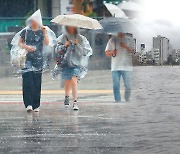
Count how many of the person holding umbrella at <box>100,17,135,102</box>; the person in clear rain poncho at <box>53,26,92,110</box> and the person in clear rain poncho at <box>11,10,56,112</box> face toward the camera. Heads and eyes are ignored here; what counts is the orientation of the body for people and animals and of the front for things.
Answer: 3

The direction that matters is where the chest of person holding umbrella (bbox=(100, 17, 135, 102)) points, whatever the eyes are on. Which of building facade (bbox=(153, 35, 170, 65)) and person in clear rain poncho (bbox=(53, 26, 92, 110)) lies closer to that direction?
the person in clear rain poncho

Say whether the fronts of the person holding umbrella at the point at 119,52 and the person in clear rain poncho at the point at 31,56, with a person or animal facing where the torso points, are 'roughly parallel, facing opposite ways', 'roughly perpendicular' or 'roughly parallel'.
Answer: roughly parallel

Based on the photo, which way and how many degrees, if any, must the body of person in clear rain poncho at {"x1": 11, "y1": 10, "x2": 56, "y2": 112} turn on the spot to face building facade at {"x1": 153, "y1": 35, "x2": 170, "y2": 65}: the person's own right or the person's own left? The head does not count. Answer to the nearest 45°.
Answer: approximately 135° to the person's own left

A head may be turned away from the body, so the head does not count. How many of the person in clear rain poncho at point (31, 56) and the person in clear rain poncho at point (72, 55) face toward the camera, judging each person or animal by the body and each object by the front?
2

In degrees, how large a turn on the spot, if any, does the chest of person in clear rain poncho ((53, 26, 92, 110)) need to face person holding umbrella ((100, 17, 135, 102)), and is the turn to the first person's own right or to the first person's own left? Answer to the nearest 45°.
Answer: approximately 135° to the first person's own left

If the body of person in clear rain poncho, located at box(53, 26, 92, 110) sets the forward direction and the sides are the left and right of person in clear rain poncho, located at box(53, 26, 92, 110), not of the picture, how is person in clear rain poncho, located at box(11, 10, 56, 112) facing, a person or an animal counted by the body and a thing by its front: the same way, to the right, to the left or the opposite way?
the same way

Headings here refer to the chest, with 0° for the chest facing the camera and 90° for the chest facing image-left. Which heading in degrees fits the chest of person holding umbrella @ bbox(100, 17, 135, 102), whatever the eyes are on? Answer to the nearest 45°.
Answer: approximately 0°

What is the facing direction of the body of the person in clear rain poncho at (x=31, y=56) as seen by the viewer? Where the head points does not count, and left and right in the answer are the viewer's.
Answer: facing the viewer

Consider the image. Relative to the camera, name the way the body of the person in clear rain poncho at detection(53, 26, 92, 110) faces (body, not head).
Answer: toward the camera

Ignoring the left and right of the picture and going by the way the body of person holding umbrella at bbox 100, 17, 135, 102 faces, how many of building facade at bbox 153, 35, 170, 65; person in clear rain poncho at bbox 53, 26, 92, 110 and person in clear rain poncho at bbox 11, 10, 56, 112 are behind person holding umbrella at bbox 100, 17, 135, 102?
1

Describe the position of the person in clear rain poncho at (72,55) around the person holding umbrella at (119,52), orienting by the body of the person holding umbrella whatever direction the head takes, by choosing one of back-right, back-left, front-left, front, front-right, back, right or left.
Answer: front-right

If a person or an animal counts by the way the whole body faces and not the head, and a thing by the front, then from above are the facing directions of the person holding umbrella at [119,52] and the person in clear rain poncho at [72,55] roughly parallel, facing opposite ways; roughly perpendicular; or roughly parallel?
roughly parallel
